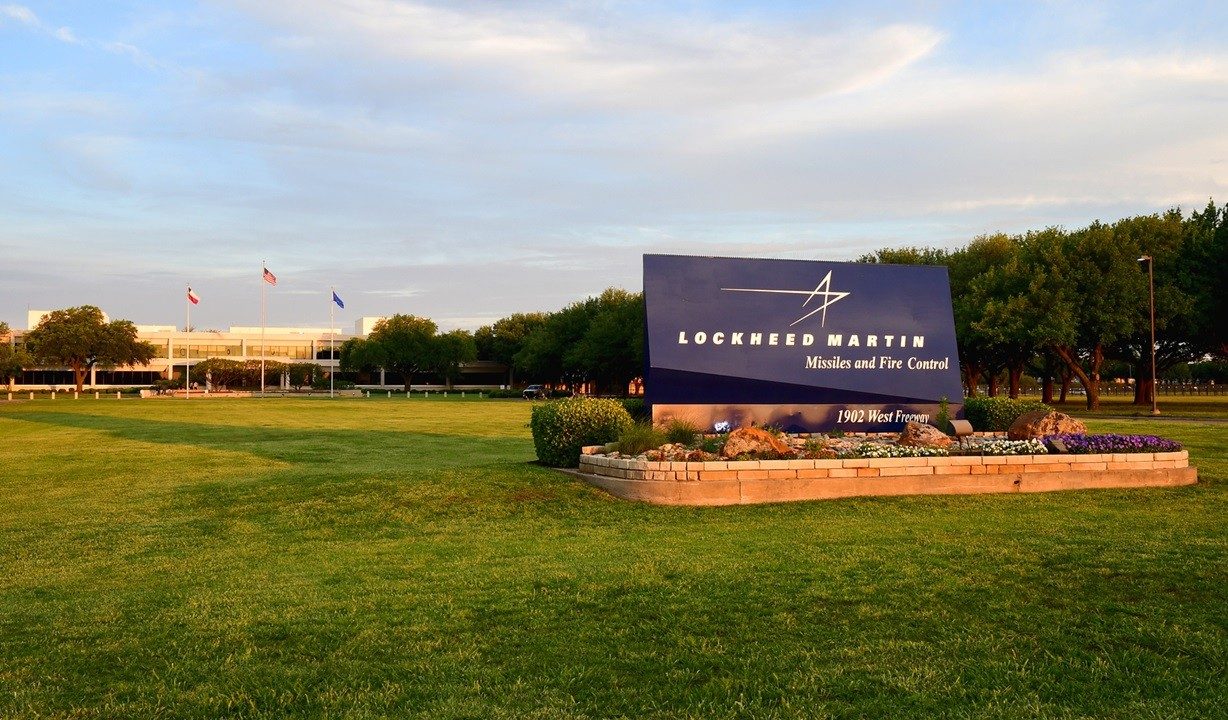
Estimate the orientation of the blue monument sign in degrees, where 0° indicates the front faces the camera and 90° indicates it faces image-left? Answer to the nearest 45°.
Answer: approximately 0°

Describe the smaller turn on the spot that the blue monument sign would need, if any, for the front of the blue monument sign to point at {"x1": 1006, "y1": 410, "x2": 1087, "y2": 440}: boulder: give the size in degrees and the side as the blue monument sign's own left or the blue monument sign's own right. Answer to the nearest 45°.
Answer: approximately 90° to the blue monument sign's own left

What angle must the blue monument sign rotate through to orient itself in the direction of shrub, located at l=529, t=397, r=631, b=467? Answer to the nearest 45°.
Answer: approximately 45° to its right

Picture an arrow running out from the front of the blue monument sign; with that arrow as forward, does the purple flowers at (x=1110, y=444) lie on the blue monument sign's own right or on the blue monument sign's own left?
on the blue monument sign's own left

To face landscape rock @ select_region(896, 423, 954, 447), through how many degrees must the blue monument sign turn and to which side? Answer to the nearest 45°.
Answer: approximately 45° to its left

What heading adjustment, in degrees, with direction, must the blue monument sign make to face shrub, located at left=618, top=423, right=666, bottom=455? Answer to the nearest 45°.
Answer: approximately 45° to its right

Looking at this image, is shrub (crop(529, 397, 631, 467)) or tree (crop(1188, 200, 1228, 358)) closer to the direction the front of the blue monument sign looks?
the shrub

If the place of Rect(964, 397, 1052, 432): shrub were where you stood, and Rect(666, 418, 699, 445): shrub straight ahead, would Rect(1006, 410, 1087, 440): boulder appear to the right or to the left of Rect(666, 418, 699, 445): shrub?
left

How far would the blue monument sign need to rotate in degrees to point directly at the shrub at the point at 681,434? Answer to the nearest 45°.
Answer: approximately 45° to its right
